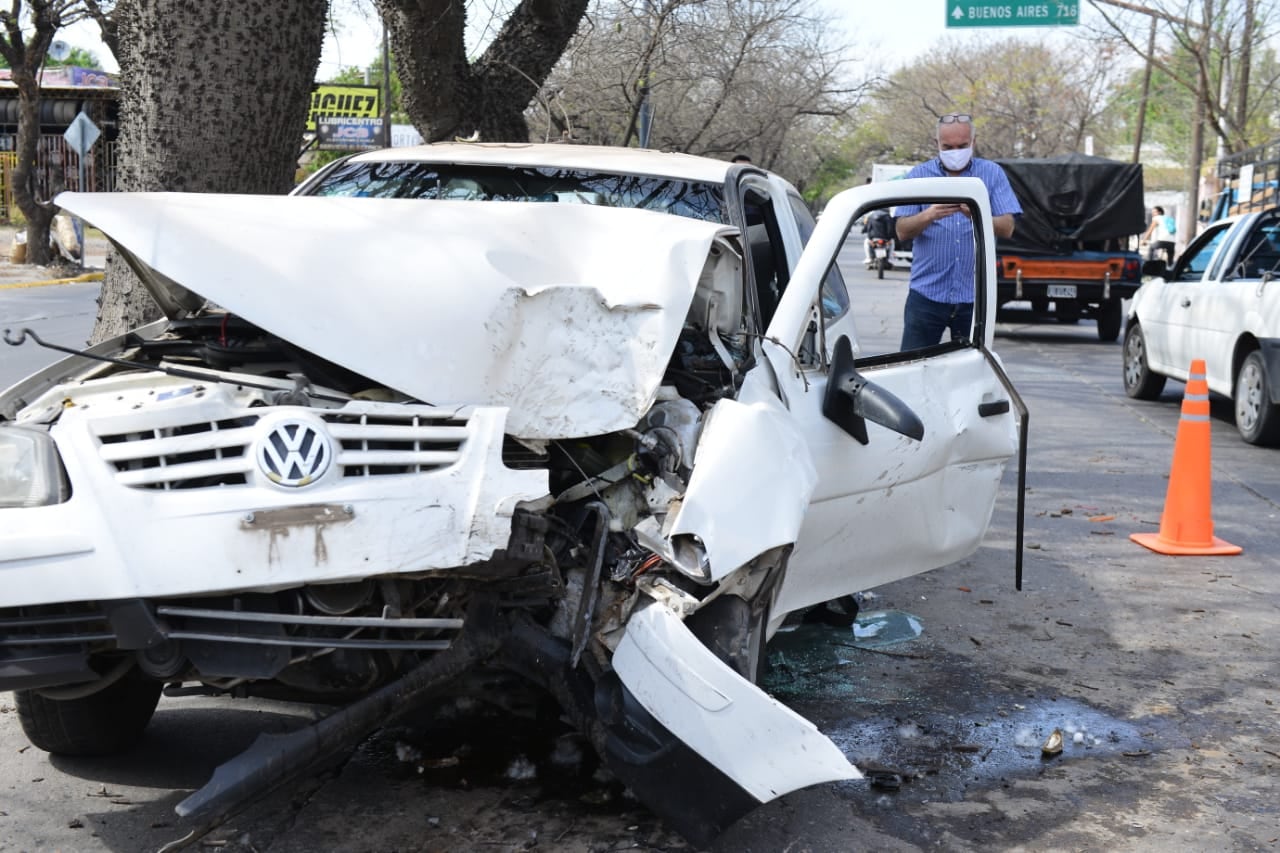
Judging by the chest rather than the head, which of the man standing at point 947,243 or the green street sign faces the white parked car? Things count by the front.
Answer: the green street sign

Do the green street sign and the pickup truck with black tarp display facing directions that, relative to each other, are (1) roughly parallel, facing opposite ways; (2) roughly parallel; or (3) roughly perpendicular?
roughly parallel, facing opposite ways

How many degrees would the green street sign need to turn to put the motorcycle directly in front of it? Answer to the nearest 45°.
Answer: approximately 180°

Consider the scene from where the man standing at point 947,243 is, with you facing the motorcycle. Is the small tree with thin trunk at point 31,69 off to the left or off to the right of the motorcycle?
left

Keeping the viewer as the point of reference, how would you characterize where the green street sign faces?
facing the viewer

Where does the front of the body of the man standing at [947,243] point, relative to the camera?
toward the camera

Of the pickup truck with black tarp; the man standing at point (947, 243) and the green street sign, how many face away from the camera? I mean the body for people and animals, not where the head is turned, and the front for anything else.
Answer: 1

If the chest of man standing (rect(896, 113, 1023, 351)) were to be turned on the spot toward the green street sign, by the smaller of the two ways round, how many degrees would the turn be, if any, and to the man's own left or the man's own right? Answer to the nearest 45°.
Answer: approximately 180°

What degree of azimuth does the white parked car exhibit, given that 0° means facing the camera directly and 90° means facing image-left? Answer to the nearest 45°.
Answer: approximately 135°

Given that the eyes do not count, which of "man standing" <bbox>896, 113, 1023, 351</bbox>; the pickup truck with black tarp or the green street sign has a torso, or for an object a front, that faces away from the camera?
the pickup truck with black tarp

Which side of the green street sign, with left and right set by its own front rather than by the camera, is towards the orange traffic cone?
front

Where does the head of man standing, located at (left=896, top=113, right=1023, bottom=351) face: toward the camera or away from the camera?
toward the camera

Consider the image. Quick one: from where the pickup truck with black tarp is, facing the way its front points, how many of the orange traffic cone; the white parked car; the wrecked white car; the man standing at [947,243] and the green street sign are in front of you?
1

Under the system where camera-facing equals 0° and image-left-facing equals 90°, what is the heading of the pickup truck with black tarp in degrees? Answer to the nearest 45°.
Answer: approximately 180°

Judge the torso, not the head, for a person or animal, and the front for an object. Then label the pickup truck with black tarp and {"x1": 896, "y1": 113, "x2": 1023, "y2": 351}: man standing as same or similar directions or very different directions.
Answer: very different directions

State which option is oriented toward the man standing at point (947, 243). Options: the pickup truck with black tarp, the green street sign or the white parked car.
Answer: the green street sign
